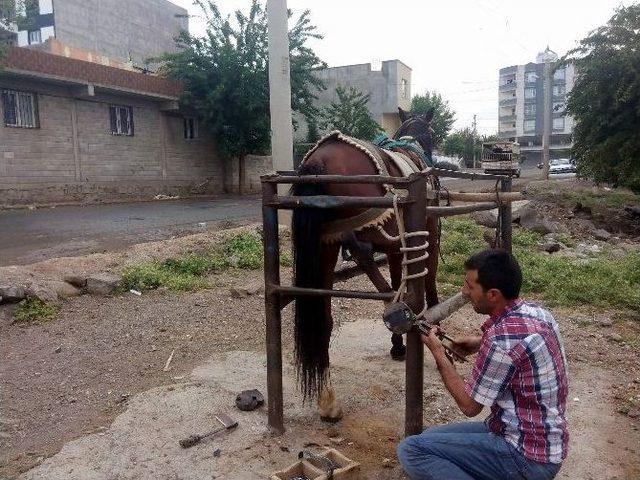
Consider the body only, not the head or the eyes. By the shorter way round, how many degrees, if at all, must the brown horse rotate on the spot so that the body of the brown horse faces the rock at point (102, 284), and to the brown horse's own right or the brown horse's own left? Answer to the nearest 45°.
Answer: approximately 90° to the brown horse's own left

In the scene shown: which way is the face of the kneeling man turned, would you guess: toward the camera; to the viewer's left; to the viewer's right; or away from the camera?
to the viewer's left

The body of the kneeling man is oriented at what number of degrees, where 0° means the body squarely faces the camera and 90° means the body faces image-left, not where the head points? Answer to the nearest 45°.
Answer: approximately 90°

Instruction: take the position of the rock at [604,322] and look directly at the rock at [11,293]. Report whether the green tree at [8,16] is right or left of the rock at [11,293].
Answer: right

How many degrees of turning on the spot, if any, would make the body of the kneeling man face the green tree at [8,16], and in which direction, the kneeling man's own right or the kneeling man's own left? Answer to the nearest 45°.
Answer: approximately 45° to the kneeling man's own right

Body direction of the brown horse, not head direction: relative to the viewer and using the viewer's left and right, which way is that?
facing away from the viewer and to the right of the viewer

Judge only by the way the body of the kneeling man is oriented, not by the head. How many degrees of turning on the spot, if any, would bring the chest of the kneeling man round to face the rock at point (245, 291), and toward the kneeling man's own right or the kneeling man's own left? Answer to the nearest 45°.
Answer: approximately 45° to the kneeling man's own right

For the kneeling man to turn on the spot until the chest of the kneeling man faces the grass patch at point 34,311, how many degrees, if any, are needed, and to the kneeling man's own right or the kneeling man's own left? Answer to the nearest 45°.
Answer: approximately 45° to the kneeling man's own right

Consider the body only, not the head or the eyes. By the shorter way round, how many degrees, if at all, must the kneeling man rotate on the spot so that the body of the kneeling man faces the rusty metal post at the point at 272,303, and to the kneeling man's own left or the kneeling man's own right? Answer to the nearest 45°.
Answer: approximately 45° to the kneeling man's own right

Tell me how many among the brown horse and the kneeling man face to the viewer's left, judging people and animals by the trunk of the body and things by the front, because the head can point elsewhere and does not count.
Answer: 1
